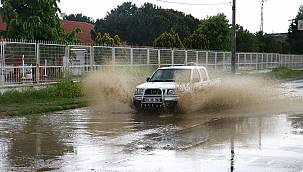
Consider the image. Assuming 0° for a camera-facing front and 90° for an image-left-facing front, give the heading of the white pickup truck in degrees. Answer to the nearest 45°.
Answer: approximately 45°

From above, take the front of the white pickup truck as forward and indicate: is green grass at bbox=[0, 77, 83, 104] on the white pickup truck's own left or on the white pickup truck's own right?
on the white pickup truck's own right

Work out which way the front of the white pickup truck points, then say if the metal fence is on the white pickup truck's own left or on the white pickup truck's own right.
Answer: on the white pickup truck's own right

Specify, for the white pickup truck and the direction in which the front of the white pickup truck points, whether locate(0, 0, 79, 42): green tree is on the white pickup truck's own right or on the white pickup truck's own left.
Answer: on the white pickup truck's own right
